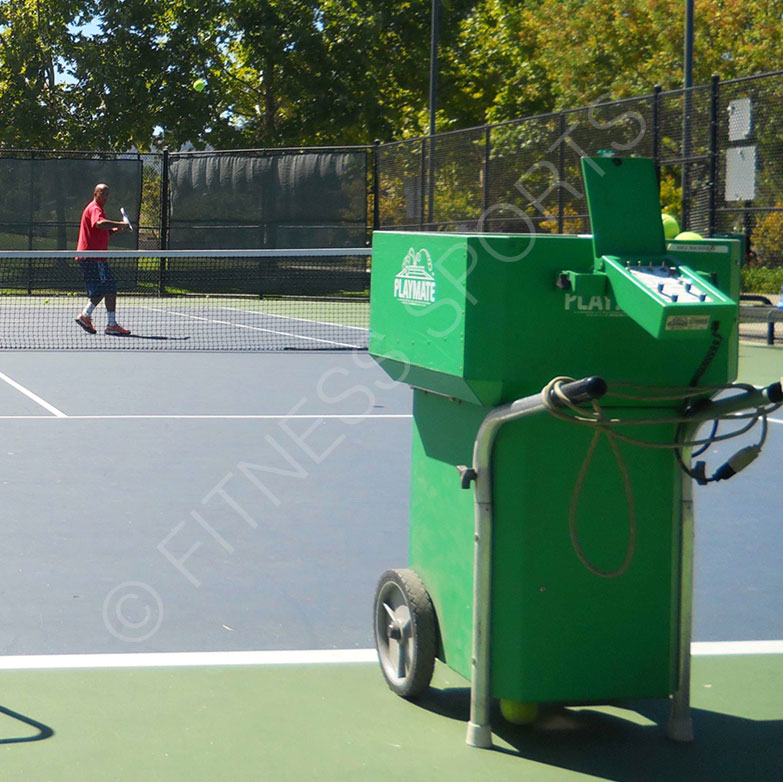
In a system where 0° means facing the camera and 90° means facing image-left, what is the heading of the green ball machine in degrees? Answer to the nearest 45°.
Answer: approximately 135°

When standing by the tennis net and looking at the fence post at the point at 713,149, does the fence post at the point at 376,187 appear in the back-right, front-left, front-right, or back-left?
front-left

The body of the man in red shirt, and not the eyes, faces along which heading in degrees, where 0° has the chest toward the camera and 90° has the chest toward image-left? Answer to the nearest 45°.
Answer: approximately 270°

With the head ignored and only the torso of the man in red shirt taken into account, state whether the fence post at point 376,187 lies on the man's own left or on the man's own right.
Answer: on the man's own left

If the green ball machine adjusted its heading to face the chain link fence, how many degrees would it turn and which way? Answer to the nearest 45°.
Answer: approximately 45° to its right

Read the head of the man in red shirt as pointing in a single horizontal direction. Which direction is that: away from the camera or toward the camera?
toward the camera

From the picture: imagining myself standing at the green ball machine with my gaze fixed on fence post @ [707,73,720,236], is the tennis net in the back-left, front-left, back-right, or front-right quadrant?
front-left
